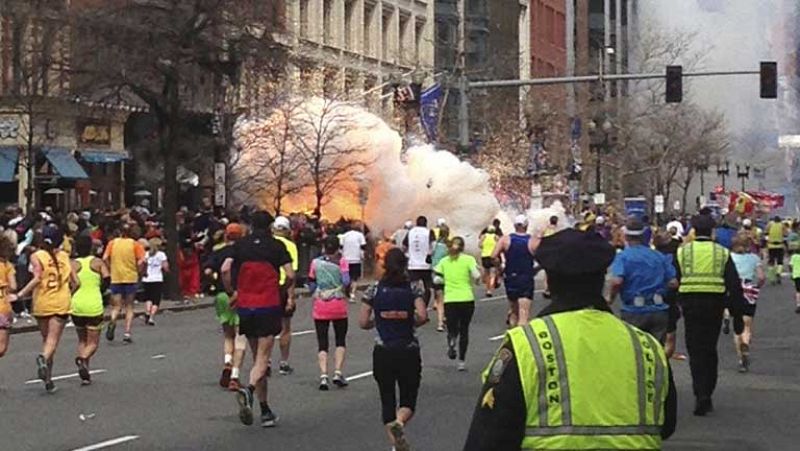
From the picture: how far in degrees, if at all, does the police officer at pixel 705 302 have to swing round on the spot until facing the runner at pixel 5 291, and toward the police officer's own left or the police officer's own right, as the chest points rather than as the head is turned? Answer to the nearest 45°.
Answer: approximately 90° to the police officer's own left

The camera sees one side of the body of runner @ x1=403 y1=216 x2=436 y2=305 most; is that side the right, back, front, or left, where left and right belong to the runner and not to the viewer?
back

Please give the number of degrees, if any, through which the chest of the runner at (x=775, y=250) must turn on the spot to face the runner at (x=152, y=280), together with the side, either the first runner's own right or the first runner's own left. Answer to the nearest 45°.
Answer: approximately 135° to the first runner's own left

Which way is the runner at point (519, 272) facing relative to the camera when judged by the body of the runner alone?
away from the camera

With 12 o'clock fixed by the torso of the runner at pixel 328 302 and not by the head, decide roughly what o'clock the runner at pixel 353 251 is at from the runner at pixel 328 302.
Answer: the runner at pixel 353 251 is roughly at 12 o'clock from the runner at pixel 328 302.

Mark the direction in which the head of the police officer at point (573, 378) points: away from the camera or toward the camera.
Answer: away from the camera

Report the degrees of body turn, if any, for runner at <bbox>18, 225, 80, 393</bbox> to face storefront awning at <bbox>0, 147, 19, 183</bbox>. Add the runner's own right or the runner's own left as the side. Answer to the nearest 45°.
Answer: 0° — they already face it

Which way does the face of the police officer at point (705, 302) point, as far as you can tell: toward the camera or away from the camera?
away from the camera

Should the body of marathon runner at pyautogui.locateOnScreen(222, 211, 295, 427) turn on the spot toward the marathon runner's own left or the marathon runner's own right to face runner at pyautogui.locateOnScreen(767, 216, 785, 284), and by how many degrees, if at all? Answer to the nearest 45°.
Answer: approximately 45° to the marathon runner's own right

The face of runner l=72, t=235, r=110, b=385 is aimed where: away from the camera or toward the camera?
away from the camera

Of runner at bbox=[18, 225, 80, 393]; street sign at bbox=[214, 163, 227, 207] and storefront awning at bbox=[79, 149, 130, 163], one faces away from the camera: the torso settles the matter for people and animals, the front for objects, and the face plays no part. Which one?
the runner

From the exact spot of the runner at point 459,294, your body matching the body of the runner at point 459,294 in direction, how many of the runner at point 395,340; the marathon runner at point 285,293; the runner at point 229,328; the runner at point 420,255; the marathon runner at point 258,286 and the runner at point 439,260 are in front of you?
2

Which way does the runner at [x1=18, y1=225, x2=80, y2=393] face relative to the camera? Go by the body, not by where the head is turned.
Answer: away from the camera

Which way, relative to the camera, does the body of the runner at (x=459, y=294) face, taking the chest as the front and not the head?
away from the camera

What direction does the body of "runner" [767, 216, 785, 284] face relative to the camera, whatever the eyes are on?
away from the camera

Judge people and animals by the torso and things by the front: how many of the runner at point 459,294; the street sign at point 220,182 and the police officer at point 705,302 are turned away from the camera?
2
